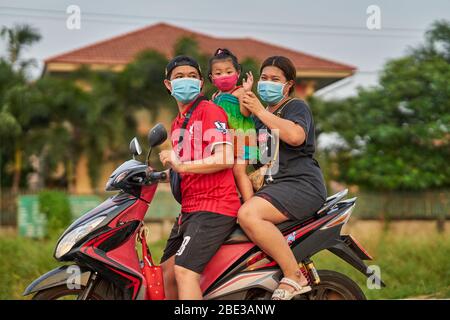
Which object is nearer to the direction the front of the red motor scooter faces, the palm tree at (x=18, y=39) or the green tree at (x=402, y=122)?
the palm tree

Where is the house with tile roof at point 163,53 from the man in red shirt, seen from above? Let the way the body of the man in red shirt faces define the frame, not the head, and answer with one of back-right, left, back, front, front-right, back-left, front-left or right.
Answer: back-right

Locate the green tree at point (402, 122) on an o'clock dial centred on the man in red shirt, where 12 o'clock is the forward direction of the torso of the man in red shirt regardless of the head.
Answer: The green tree is roughly at 5 o'clock from the man in red shirt.

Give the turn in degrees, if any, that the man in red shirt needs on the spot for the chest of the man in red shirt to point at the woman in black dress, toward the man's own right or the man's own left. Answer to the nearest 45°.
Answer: approximately 135° to the man's own left

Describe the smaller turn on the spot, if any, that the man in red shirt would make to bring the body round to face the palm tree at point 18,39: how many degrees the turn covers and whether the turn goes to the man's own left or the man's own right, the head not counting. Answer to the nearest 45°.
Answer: approximately 135° to the man's own right

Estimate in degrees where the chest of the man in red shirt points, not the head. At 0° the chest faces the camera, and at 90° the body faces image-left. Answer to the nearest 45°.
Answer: approximately 45°

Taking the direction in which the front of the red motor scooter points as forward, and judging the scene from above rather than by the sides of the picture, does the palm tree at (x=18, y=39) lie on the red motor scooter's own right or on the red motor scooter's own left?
on the red motor scooter's own right

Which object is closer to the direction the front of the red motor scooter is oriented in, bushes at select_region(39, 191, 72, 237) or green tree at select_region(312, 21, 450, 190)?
the bushes

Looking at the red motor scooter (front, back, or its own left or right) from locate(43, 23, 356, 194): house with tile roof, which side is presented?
right

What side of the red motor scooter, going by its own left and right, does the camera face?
left

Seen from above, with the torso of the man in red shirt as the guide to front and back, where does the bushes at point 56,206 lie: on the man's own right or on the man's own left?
on the man's own right
